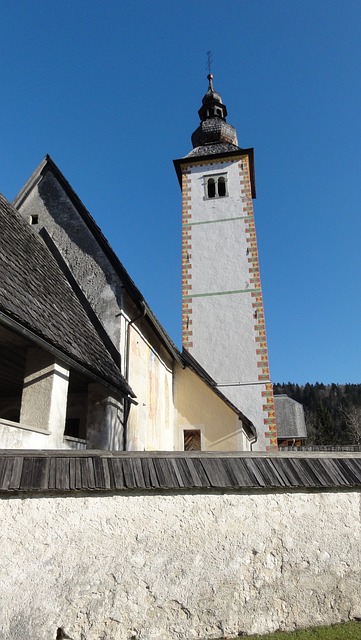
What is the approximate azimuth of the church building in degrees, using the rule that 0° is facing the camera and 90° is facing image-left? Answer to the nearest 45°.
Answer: approximately 45°
